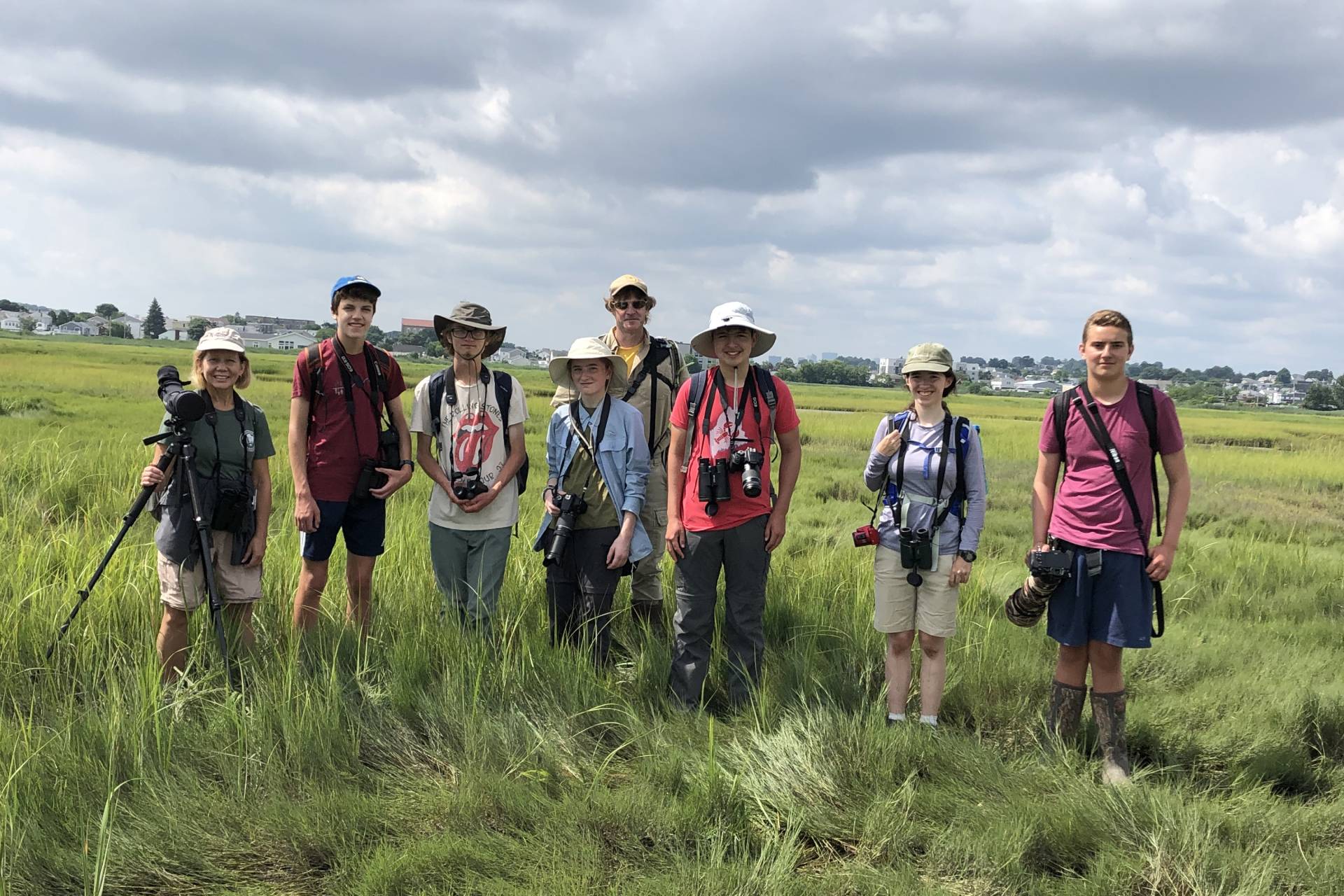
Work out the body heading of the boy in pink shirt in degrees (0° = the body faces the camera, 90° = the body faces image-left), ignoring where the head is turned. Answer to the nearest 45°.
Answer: approximately 0°

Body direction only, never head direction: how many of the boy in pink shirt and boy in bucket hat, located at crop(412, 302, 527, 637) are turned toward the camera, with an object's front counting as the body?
2

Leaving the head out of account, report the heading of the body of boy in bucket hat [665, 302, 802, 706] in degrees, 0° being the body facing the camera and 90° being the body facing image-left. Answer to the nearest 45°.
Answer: approximately 0°

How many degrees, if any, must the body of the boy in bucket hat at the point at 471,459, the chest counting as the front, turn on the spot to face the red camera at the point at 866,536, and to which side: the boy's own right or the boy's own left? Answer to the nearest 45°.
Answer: approximately 45° to the boy's own left

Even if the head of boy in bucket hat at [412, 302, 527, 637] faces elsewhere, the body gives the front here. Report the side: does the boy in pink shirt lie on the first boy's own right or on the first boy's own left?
on the first boy's own left
